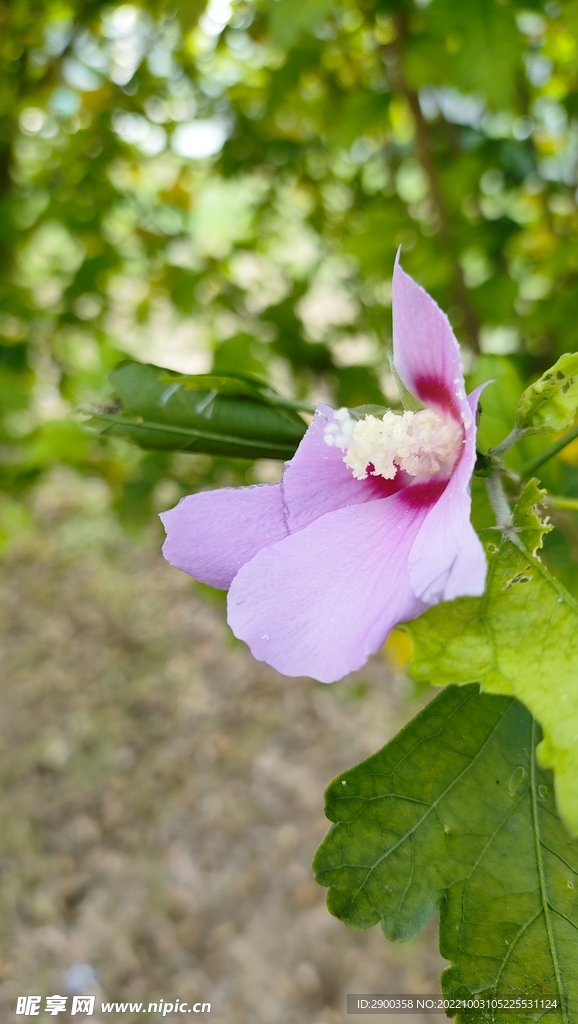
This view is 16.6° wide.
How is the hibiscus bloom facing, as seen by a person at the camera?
facing to the left of the viewer
